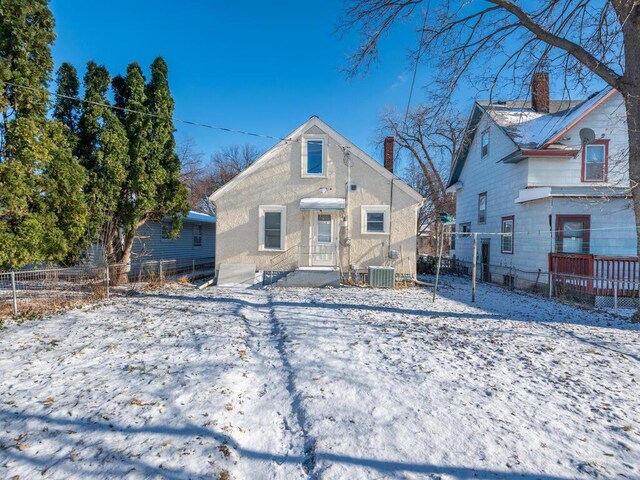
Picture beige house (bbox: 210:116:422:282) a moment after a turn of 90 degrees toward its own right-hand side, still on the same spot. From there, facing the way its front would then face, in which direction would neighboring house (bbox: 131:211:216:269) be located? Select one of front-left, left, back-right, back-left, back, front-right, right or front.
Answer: front-right

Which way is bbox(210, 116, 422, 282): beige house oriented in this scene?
toward the camera

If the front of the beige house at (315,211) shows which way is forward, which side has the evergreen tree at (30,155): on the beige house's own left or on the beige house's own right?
on the beige house's own right

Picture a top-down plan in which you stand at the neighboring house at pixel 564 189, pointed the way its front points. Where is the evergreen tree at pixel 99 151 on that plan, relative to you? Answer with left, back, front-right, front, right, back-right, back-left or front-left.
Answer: left

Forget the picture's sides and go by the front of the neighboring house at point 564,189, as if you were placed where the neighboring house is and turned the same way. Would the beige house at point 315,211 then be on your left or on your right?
on your right

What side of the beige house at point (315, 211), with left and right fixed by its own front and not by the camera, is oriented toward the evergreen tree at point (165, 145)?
right

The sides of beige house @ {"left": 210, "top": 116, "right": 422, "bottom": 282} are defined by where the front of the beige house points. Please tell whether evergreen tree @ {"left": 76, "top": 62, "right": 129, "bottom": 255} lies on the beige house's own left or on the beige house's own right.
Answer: on the beige house's own right

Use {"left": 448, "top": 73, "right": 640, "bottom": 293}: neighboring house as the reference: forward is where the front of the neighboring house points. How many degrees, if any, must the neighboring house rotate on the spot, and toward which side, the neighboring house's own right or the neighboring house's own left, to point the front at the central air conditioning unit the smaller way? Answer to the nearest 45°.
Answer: approximately 90° to the neighboring house's own left

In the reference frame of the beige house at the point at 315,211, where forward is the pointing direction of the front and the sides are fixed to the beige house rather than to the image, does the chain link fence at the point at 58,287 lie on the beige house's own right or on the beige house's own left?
on the beige house's own right
